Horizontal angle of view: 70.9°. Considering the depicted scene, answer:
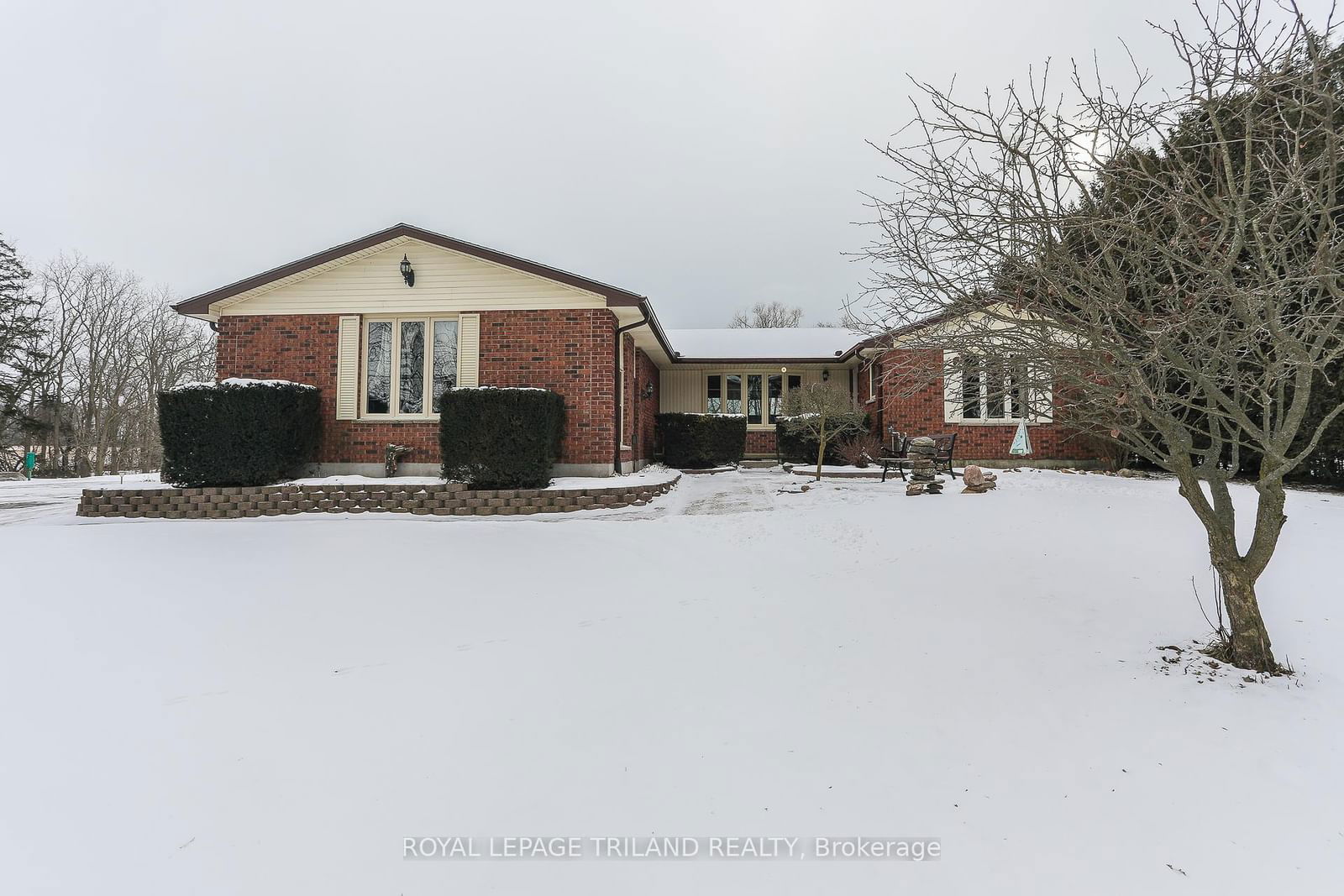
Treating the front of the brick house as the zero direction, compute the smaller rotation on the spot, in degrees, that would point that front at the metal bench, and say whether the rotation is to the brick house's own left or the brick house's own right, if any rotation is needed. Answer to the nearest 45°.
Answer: approximately 90° to the brick house's own left

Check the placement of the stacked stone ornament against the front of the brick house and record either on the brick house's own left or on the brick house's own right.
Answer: on the brick house's own left

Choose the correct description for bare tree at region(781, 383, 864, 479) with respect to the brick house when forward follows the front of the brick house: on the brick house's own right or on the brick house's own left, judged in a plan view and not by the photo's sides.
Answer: on the brick house's own left

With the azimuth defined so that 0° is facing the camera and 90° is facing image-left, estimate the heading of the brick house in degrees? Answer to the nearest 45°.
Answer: approximately 0°

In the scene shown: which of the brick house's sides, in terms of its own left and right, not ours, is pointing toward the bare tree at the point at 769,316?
back
